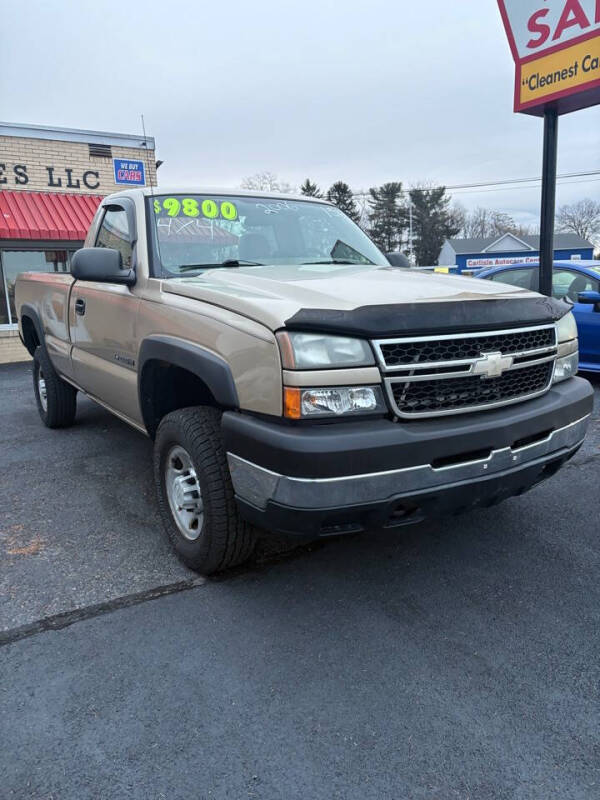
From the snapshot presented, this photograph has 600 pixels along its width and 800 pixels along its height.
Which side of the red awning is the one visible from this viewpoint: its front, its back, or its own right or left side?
front

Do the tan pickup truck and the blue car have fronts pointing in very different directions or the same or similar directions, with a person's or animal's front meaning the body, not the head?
same or similar directions

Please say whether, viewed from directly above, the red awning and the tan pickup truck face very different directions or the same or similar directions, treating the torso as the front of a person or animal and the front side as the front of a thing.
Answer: same or similar directions

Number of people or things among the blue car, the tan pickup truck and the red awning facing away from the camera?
0

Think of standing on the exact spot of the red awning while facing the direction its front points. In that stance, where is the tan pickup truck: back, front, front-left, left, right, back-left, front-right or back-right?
front

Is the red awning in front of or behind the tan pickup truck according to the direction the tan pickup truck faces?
behind

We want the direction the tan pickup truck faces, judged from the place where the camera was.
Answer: facing the viewer and to the right of the viewer

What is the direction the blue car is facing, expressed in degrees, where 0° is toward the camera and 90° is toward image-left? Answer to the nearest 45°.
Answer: approximately 315°

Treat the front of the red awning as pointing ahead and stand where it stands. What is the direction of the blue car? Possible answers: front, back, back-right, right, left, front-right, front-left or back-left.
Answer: front-left

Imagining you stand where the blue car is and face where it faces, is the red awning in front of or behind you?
behind

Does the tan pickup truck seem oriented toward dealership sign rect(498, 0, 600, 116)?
no

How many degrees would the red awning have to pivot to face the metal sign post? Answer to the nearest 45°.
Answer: approximately 45° to its left

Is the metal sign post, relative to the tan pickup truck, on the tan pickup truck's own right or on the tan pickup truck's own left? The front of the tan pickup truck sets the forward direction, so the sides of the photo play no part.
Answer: on the tan pickup truck's own left
